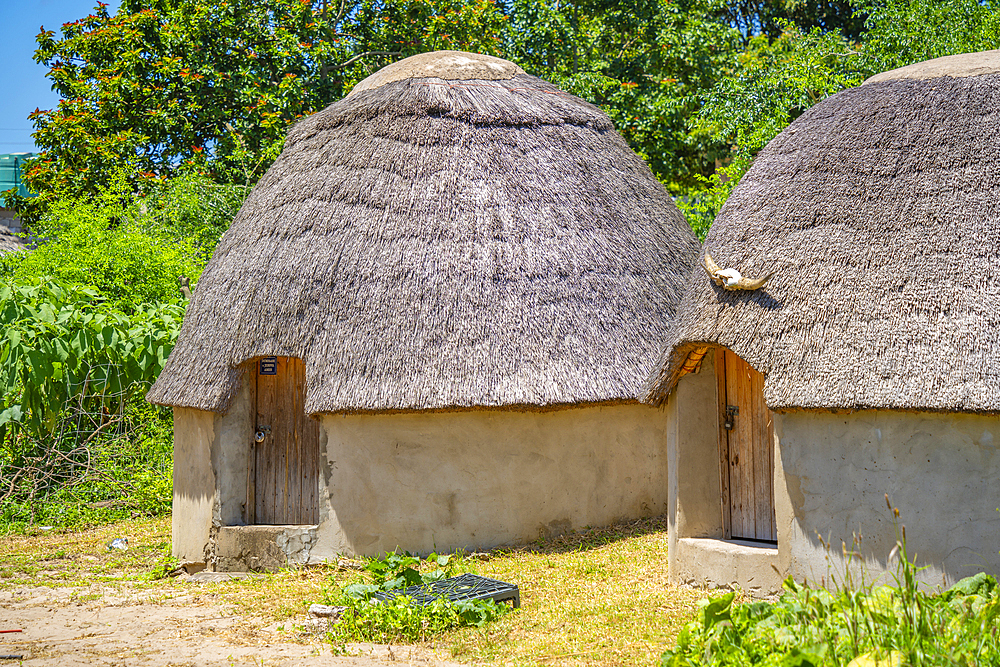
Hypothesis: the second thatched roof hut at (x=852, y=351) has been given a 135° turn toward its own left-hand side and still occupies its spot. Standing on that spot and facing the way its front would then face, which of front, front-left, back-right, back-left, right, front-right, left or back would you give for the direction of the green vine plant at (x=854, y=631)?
right

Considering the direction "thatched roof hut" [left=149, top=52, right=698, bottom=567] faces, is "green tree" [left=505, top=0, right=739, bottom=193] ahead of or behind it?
behind

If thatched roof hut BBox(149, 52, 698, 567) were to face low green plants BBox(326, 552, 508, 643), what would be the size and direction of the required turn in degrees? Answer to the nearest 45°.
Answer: approximately 45° to its left

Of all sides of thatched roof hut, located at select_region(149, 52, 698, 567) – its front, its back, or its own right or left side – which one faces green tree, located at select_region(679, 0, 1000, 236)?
back

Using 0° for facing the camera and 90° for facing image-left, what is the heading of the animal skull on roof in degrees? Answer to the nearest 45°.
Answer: approximately 45°

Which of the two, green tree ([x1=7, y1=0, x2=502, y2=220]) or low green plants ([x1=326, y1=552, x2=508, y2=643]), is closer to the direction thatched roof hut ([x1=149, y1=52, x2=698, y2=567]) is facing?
the low green plants

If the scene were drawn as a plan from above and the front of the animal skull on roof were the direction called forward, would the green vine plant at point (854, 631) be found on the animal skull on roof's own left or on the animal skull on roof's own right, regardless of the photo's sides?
on the animal skull on roof's own left

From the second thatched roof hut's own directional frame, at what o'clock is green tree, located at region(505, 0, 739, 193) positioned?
The green tree is roughly at 4 o'clock from the second thatched roof hut.

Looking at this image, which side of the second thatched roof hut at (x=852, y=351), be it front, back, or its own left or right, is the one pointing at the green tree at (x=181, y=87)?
right

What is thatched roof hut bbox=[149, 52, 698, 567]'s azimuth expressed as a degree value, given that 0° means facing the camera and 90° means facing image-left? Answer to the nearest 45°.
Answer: approximately 45°

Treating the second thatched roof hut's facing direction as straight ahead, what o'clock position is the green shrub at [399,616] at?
The green shrub is roughly at 1 o'clock from the second thatched roof hut.
